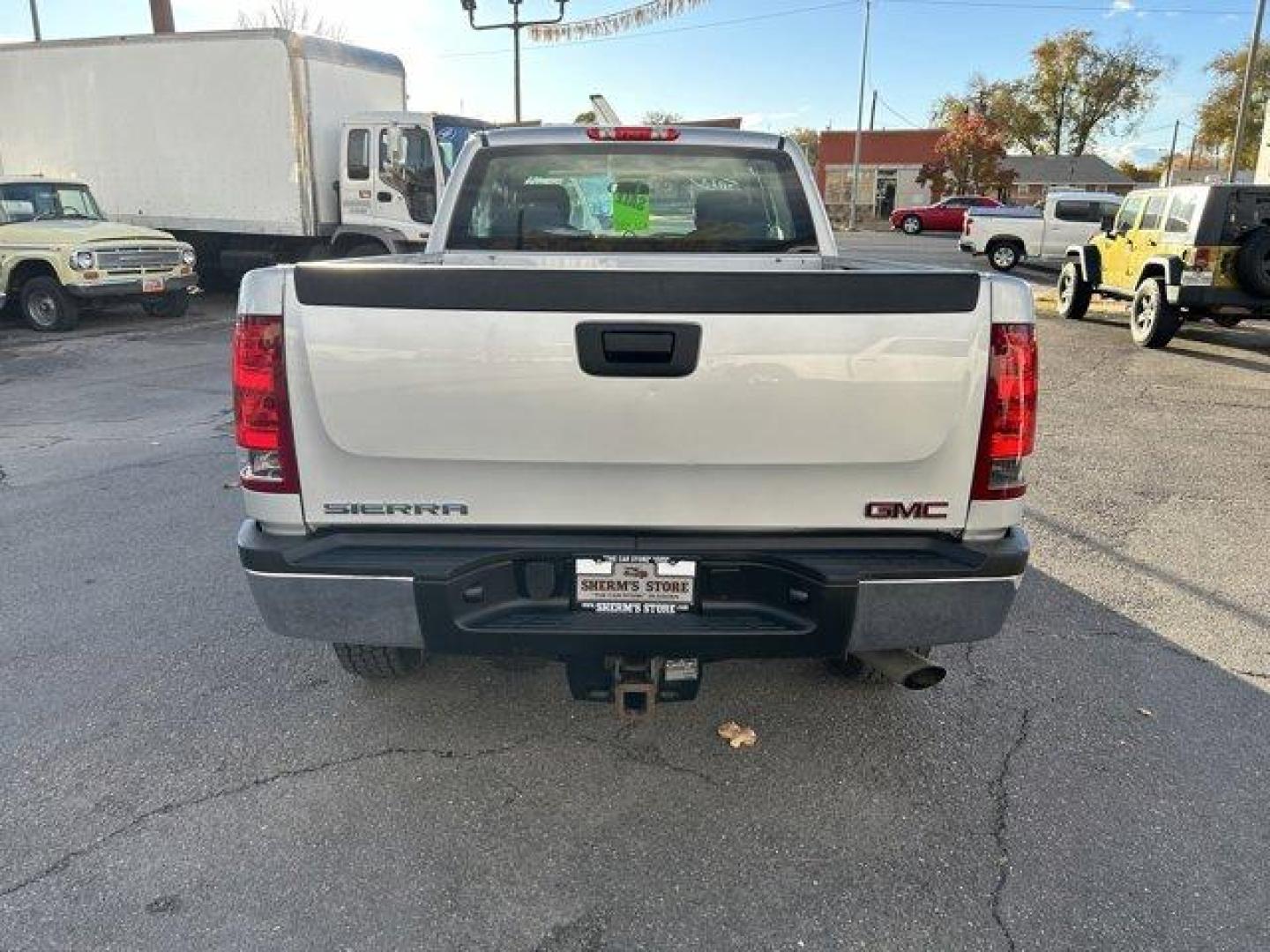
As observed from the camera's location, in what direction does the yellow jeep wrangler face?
facing away from the viewer and to the left of the viewer

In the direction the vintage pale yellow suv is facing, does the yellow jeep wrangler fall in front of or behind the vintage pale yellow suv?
in front

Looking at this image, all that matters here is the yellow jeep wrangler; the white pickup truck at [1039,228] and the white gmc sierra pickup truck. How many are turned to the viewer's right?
1

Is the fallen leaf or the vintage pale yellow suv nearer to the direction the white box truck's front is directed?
the fallen leaf

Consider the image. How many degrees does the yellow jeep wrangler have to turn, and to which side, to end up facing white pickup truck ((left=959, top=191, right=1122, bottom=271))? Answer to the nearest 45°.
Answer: approximately 45° to its right

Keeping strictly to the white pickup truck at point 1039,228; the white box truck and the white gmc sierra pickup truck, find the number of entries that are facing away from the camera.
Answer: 1

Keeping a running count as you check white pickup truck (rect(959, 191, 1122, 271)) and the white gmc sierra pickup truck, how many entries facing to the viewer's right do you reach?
1

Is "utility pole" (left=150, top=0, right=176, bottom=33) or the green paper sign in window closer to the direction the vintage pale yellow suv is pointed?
the green paper sign in window

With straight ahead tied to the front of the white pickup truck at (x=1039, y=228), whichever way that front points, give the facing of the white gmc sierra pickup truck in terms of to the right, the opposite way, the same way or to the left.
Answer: to the left

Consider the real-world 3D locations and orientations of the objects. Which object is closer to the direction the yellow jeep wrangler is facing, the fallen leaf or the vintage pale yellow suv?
the vintage pale yellow suv

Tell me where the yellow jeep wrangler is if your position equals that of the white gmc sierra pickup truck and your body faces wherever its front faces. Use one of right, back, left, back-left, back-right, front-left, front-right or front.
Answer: front-right

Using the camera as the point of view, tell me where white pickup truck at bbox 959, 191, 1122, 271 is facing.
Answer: facing to the right of the viewer

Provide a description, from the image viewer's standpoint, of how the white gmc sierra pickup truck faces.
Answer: facing away from the viewer

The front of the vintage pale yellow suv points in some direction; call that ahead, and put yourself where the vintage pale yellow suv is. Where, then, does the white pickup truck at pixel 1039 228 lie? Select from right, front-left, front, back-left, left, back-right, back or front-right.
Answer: front-left

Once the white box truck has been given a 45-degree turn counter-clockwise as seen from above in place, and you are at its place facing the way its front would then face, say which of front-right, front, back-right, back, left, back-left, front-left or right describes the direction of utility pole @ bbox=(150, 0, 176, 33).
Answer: left
